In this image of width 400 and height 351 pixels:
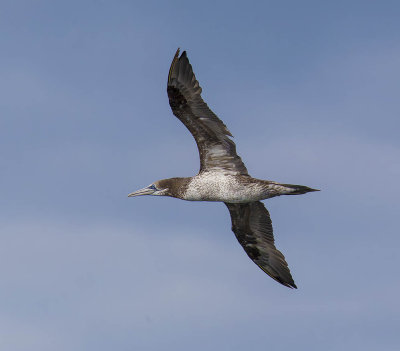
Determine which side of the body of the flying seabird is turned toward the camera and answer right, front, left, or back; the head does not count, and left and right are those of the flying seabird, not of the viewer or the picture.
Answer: left
